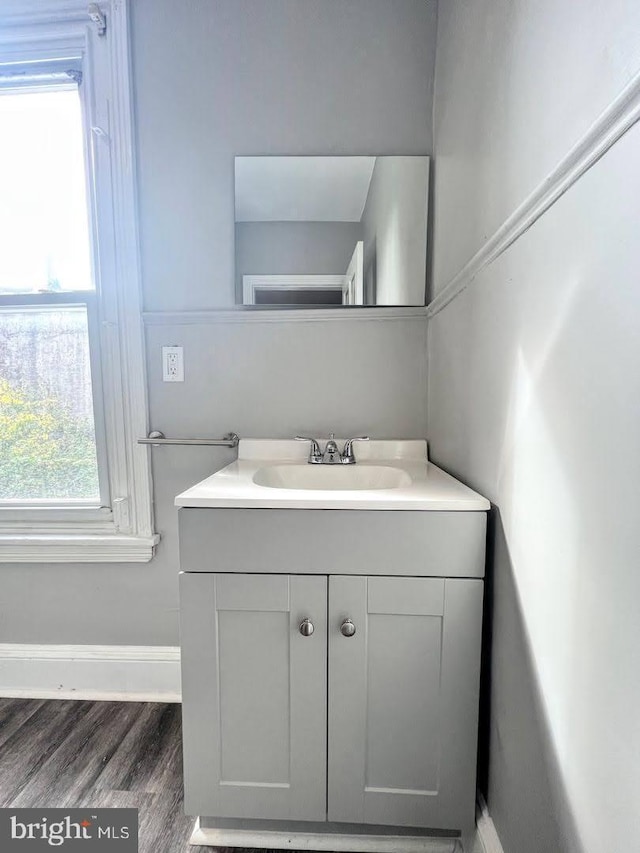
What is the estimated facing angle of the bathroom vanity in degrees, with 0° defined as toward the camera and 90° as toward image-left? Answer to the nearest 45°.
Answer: approximately 0°

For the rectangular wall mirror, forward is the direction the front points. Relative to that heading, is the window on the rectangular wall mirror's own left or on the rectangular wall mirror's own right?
on the rectangular wall mirror's own right

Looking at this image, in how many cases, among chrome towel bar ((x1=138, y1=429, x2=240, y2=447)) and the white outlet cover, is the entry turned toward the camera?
2

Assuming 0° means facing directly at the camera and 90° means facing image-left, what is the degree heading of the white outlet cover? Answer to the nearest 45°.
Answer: approximately 0°
